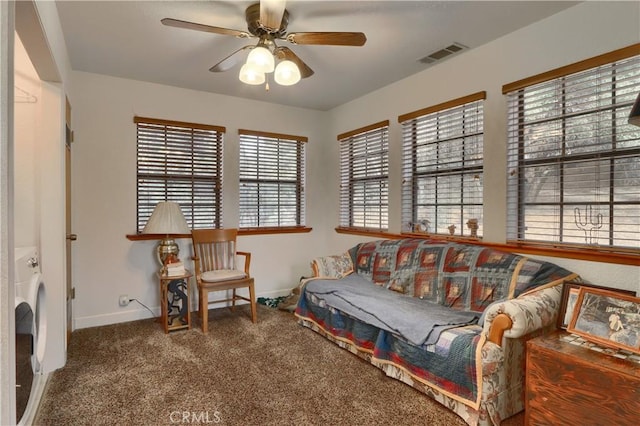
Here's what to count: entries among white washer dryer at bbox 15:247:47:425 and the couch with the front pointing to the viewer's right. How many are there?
1

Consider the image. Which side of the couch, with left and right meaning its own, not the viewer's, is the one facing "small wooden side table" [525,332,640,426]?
left

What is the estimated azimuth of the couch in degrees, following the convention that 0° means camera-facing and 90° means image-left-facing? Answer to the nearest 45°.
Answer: approximately 45°

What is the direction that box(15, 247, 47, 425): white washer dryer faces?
to the viewer's right

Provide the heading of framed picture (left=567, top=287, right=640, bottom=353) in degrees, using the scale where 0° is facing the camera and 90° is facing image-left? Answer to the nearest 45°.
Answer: approximately 45°

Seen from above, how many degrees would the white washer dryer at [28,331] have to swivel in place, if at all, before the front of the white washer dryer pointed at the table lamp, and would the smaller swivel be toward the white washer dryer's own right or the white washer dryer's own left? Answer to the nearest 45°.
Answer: approximately 45° to the white washer dryer's own left

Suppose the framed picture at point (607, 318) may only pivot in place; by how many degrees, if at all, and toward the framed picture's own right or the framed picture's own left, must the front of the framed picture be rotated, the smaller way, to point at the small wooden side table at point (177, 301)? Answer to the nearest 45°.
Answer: approximately 45° to the framed picture's own right

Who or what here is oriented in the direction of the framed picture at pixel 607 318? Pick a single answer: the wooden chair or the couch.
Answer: the wooden chair

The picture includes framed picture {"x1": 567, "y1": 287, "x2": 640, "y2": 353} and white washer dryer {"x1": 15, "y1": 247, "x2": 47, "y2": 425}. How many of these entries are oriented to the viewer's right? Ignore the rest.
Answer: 1

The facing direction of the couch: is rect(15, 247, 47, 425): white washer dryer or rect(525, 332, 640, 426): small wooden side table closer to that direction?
the white washer dryer

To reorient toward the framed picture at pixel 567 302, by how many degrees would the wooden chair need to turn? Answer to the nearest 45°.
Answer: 0° — it already faces it
